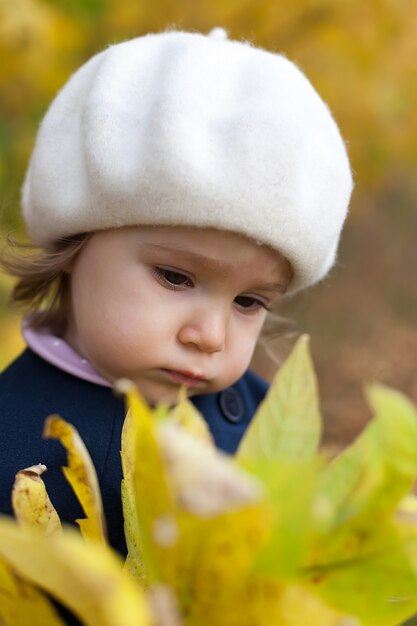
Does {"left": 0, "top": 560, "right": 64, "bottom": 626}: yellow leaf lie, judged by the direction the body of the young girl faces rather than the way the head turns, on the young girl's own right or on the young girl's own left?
on the young girl's own right

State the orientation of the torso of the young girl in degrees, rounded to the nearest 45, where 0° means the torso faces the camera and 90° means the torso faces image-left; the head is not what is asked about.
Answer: approximately 315°
